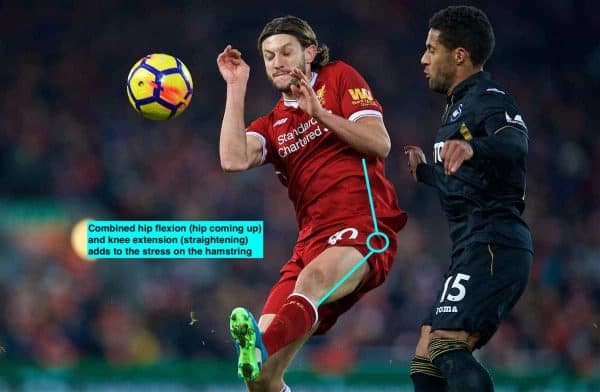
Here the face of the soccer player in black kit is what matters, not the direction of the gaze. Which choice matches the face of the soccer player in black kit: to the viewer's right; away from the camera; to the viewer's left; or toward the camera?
to the viewer's left

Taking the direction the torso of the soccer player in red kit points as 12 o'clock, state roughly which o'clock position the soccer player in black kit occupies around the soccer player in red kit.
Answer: The soccer player in black kit is roughly at 9 o'clock from the soccer player in red kit.

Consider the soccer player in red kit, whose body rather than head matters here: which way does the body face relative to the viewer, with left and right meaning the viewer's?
facing the viewer and to the left of the viewer
